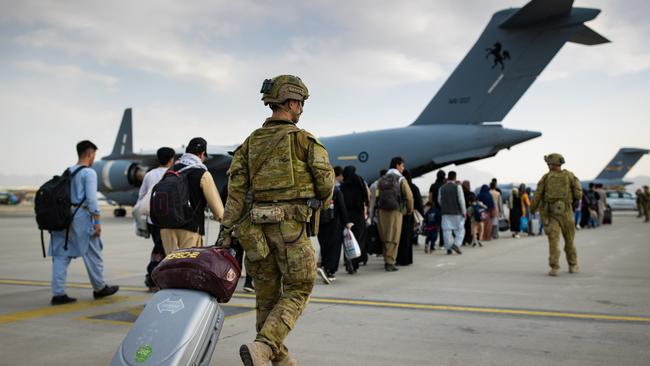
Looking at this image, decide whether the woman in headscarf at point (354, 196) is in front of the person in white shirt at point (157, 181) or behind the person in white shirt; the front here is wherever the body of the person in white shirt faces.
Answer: in front

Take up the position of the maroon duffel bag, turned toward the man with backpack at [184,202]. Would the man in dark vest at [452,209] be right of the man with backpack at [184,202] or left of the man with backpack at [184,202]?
right

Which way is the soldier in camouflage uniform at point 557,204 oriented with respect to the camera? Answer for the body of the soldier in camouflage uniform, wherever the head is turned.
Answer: away from the camera

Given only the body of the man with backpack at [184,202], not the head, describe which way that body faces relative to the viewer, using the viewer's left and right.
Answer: facing away from the viewer and to the right of the viewer

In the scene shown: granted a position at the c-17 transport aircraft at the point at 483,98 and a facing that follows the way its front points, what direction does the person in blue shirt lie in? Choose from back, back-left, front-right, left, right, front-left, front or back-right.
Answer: left

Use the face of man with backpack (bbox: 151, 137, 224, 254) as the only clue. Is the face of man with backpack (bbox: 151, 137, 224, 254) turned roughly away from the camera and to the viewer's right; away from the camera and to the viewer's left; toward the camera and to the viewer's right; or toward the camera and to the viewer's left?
away from the camera and to the viewer's right

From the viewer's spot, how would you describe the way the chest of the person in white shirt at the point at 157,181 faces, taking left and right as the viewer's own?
facing away from the viewer and to the right of the viewer

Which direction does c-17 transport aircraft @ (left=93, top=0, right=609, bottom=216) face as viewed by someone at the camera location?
facing away from the viewer and to the left of the viewer

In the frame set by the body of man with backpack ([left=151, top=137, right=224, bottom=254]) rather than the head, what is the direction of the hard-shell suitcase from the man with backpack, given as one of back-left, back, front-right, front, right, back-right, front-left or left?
back-right

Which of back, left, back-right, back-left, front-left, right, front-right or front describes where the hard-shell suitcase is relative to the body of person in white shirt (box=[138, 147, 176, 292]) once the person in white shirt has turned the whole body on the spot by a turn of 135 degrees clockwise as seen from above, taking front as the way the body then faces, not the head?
front
